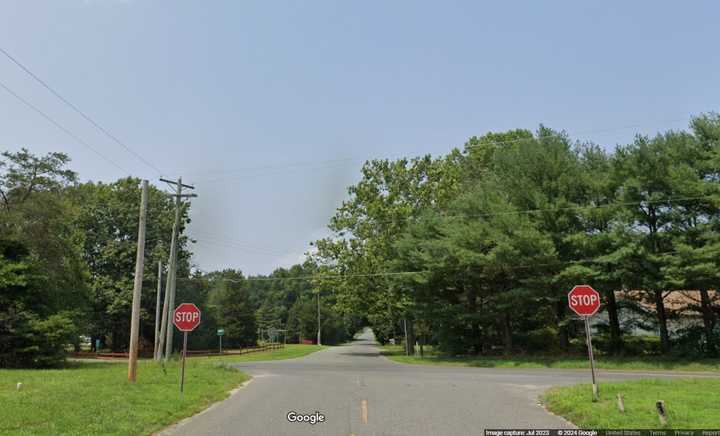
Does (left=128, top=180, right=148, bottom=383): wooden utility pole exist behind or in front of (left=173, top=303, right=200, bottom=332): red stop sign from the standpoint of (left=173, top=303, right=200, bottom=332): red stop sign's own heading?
behind

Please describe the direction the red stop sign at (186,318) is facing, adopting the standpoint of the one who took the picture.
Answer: facing the viewer

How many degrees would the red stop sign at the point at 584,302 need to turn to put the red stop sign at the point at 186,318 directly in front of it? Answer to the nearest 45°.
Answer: approximately 90° to its right

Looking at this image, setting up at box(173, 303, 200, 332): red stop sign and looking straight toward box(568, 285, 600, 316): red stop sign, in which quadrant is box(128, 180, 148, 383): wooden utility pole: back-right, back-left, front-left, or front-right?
back-left

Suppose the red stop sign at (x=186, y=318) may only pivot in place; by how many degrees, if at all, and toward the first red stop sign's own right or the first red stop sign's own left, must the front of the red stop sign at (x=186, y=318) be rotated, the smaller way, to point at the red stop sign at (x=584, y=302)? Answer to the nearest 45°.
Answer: approximately 45° to the first red stop sign's own left

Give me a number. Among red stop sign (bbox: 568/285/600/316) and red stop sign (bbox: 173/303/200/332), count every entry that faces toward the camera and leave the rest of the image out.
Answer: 2

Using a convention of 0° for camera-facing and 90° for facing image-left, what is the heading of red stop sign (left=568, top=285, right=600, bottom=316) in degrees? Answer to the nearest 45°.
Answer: approximately 0°

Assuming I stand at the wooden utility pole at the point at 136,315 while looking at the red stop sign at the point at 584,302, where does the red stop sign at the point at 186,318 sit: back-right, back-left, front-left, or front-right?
front-right

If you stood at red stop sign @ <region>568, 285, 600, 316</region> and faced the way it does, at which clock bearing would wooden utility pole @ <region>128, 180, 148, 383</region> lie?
The wooden utility pole is roughly at 3 o'clock from the red stop sign.
